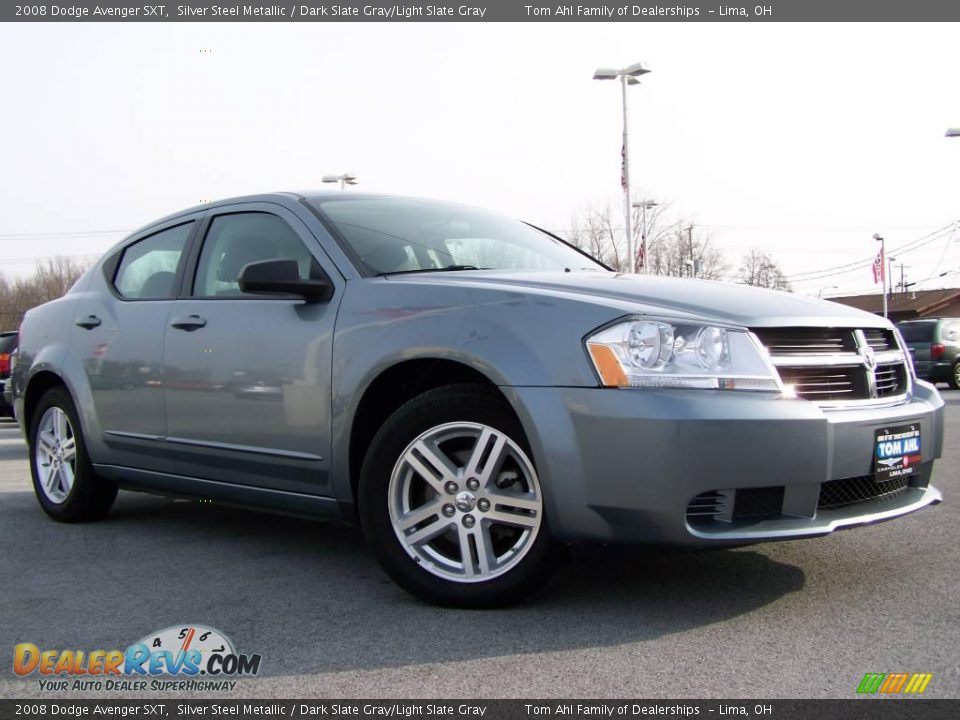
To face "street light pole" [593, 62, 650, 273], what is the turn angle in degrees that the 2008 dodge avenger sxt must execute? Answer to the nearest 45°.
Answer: approximately 135° to its left

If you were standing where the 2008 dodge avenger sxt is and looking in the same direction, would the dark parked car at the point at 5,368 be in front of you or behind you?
behind

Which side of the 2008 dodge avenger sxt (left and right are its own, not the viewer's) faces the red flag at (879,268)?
left

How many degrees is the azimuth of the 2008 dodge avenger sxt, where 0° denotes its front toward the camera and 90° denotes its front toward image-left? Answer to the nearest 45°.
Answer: approximately 315°

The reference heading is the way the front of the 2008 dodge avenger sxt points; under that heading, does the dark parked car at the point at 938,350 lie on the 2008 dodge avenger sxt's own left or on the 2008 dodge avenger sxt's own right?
on the 2008 dodge avenger sxt's own left
